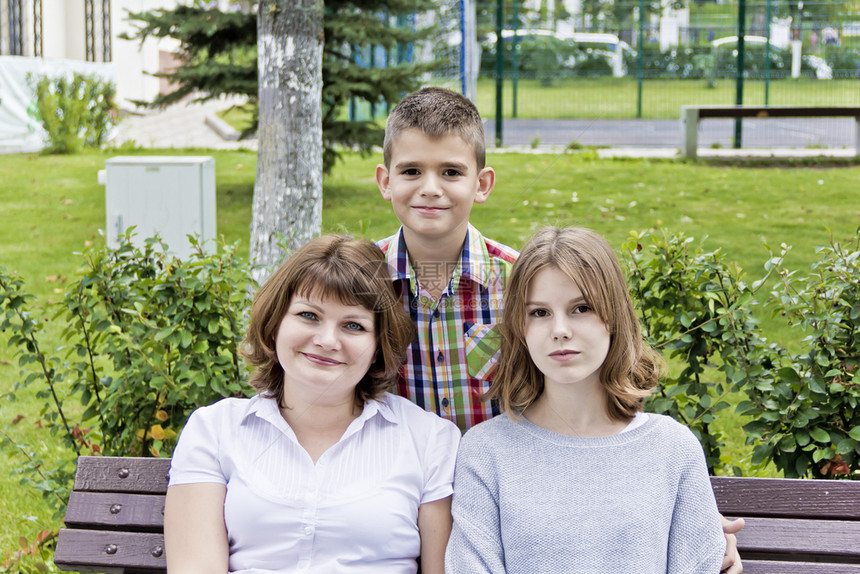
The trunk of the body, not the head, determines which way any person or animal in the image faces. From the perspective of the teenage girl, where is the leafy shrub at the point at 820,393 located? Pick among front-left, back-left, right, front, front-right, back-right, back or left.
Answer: back-left

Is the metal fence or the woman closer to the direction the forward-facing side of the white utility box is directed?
the woman

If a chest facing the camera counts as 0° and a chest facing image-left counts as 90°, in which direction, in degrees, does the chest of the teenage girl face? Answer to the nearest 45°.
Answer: approximately 0°

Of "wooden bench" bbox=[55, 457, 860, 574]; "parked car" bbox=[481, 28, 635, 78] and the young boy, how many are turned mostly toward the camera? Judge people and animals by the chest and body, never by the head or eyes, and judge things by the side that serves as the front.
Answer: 2

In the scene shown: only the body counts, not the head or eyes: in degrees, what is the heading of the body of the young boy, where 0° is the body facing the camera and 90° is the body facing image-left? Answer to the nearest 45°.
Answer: approximately 0°

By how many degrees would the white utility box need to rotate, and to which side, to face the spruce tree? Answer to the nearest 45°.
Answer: approximately 135° to its left

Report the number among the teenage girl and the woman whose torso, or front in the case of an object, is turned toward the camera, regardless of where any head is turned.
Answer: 2
